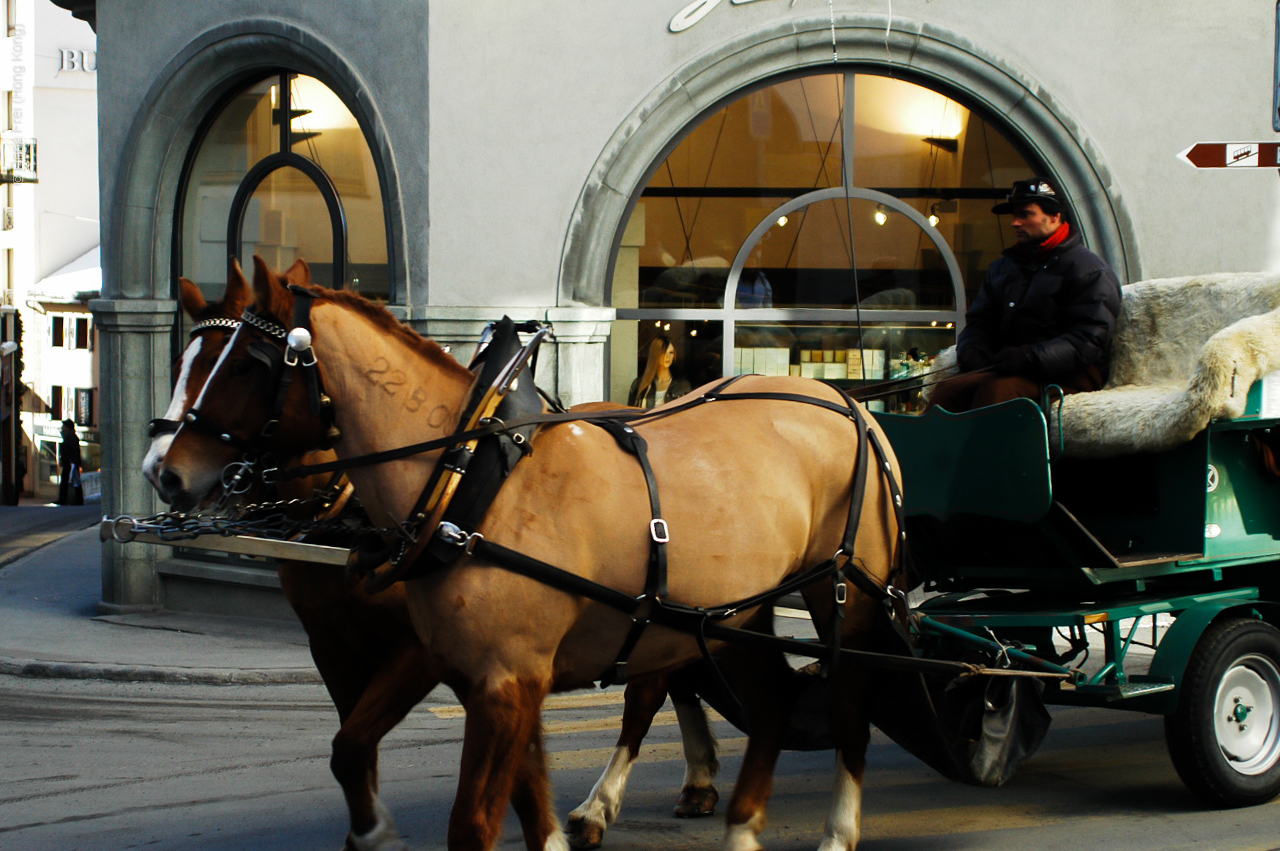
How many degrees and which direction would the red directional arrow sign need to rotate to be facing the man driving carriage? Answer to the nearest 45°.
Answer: approximately 45° to its right

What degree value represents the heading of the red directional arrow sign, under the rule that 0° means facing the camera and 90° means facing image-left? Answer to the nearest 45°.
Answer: approximately 0°

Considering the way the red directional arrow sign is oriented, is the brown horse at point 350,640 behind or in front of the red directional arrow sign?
in front

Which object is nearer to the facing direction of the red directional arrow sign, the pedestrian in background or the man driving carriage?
the man driving carriage

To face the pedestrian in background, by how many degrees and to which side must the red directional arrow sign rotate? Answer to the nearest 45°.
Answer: approximately 135° to its right

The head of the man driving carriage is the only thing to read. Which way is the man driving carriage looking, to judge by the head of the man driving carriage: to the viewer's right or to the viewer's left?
to the viewer's left
